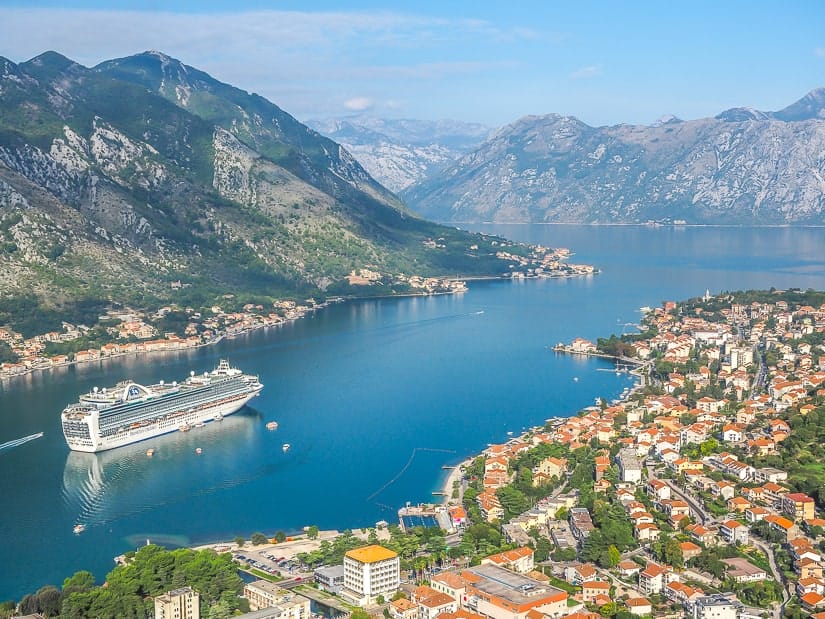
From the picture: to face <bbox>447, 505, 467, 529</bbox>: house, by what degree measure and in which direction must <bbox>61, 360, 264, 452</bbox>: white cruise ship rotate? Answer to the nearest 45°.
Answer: approximately 90° to its right

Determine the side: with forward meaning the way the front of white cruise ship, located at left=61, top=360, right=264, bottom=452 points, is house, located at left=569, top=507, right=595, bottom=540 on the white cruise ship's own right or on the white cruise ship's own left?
on the white cruise ship's own right

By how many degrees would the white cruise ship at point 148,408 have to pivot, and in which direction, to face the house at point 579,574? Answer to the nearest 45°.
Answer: approximately 90° to its right

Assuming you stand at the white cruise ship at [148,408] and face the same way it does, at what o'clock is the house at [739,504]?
The house is roughly at 3 o'clock from the white cruise ship.

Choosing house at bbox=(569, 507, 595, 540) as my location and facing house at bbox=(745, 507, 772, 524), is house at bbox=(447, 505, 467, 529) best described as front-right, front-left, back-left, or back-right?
back-left

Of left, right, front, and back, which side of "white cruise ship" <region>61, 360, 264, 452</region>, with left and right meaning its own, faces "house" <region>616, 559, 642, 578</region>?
right

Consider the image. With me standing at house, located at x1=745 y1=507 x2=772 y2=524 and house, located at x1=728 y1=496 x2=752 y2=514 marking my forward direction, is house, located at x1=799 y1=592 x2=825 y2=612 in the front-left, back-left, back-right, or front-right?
back-left

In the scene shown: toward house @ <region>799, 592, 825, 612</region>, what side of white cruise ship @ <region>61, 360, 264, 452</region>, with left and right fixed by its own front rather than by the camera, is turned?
right

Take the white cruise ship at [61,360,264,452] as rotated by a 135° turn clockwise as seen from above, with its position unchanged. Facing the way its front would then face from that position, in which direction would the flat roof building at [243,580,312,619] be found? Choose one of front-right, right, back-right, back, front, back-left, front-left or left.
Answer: front

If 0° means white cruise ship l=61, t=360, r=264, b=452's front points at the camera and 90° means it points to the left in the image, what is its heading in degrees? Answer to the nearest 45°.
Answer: approximately 225°

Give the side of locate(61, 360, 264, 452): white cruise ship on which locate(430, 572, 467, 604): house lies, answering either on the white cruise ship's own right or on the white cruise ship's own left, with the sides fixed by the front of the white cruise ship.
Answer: on the white cruise ship's own right

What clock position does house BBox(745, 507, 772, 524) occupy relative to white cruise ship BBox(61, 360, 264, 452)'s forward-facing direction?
The house is roughly at 3 o'clock from the white cruise ship.
